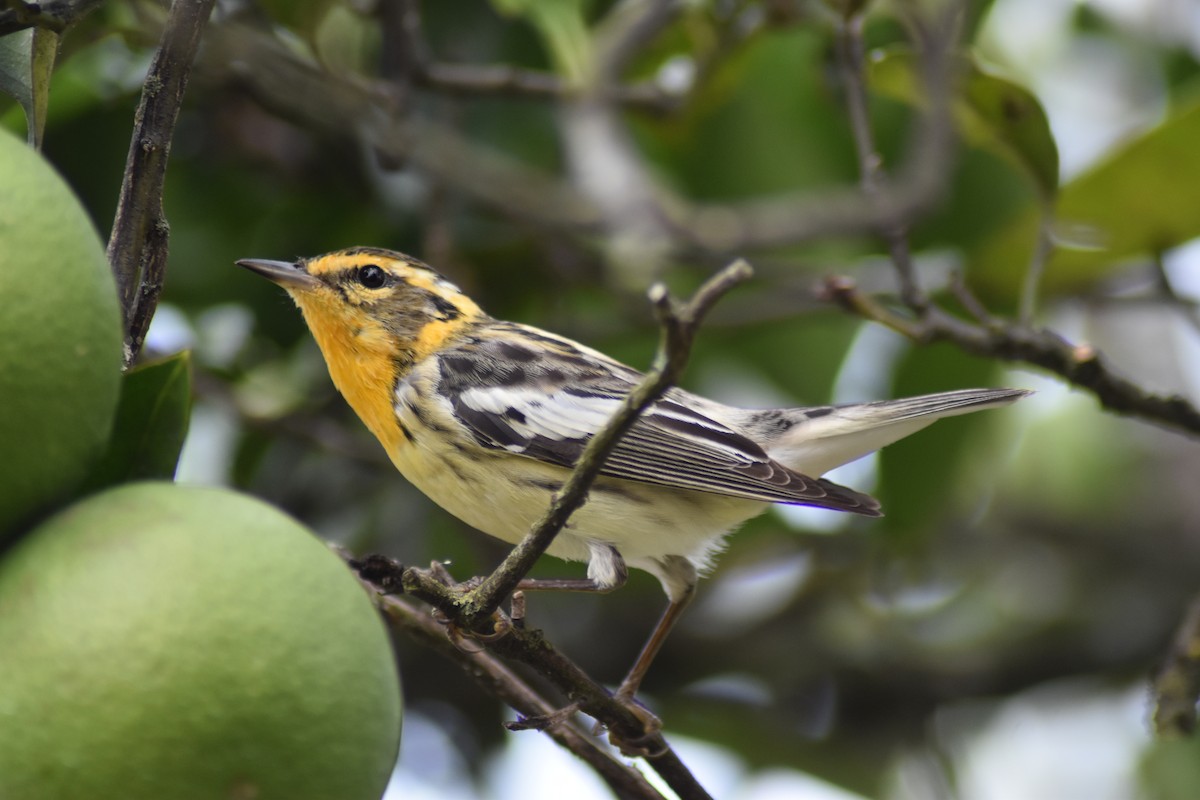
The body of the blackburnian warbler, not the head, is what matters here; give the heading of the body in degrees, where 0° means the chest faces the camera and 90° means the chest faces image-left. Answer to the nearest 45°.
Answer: approximately 90°

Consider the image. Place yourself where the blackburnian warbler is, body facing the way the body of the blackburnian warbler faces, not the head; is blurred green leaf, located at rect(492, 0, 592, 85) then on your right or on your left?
on your right

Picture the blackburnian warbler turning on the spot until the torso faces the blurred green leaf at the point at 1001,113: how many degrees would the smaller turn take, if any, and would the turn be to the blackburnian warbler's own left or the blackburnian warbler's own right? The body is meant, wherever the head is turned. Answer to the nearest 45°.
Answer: approximately 180°

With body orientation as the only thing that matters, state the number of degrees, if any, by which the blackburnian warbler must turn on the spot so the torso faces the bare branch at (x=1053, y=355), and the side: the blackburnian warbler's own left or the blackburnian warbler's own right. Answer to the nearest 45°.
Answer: approximately 180°

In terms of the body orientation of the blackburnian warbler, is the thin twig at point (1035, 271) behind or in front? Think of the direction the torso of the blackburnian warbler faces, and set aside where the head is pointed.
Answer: behind

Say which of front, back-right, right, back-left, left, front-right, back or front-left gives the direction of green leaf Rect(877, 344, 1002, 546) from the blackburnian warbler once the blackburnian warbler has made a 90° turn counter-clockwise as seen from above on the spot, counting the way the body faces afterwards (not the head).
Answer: back-left
